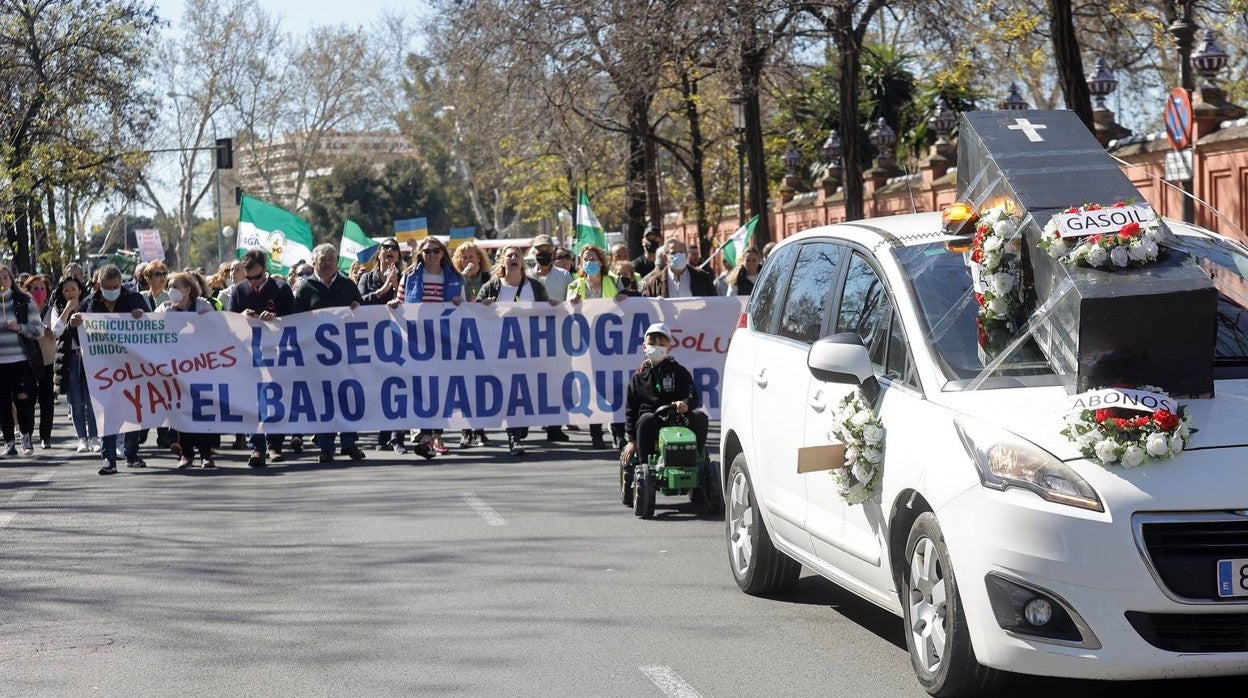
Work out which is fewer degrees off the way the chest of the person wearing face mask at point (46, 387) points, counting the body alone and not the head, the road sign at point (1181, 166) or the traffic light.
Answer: the road sign

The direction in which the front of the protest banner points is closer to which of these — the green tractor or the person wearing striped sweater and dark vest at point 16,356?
the green tractor

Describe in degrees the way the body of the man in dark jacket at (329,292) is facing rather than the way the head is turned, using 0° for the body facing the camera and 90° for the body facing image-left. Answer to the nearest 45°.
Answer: approximately 0°

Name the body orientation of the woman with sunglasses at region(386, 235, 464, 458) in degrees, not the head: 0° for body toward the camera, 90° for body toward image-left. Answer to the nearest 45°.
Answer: approximately 0°

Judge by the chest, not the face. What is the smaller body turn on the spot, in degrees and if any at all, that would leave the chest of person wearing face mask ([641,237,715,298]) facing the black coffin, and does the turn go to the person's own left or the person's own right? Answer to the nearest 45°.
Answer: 0° — they already face it

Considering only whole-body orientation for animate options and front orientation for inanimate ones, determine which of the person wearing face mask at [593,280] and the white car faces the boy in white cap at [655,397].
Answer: the person wearing face mask

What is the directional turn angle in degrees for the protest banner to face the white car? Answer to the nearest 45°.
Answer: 0° — it already faces it
